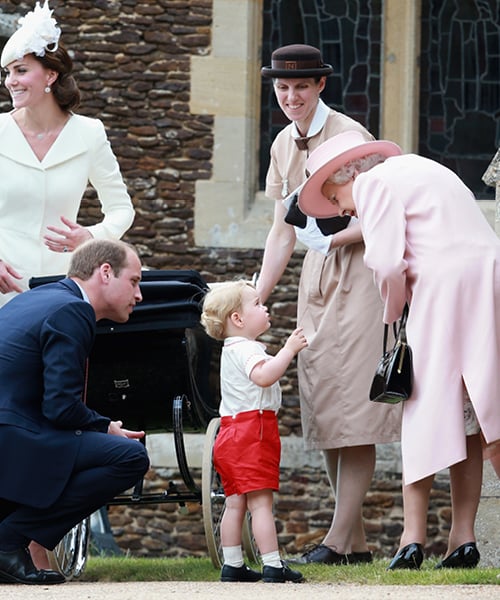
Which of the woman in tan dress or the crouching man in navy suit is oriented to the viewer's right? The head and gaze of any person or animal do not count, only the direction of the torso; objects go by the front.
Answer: the crouching man in navy suit

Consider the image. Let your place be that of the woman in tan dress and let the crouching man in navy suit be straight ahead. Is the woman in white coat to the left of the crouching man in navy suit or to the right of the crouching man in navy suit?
right

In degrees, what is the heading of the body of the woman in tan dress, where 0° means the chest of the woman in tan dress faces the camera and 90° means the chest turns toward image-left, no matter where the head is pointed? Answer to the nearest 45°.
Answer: approximately 45°

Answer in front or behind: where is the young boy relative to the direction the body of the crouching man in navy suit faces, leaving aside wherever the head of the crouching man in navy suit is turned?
in front

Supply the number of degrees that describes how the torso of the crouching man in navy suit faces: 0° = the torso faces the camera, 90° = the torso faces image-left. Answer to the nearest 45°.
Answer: approximately 270°

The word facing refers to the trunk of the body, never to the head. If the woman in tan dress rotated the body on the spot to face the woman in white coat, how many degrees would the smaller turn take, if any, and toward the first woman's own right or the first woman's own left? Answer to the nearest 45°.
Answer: approximately 45° to the first woman's own right

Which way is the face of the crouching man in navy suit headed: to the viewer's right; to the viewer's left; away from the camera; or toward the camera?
to the viewer's right

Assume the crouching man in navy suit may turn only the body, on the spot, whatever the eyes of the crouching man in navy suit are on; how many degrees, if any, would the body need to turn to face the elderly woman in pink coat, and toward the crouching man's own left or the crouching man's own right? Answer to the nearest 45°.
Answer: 0° — they already face them

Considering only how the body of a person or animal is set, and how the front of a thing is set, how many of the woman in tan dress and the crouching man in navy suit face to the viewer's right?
1
